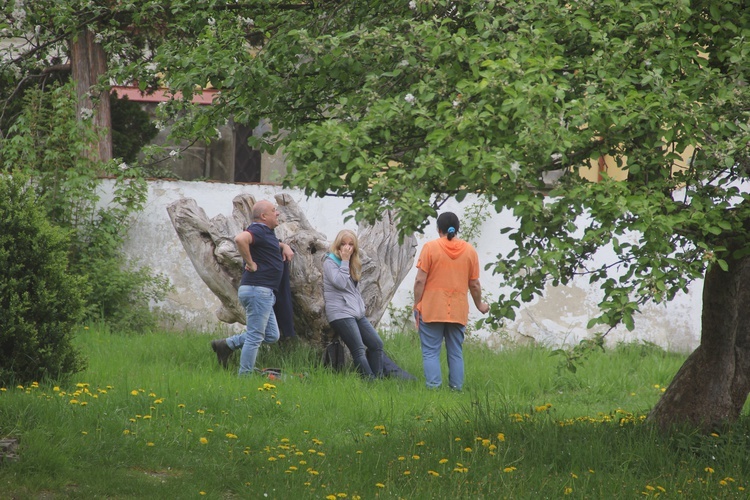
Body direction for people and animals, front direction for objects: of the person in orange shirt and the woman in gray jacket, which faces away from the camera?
the person in orange shirt

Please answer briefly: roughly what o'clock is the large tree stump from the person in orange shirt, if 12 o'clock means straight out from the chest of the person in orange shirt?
The large tree stump is roughly at 10 o'clock from the person in orange shirt.

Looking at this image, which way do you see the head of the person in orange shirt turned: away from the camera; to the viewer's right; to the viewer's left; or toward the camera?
away from the camera

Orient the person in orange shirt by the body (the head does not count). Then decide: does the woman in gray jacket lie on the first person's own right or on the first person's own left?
on the first person's own left

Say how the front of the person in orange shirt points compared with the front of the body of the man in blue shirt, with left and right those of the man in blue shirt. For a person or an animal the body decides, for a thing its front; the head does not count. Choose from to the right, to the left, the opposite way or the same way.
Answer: to the left

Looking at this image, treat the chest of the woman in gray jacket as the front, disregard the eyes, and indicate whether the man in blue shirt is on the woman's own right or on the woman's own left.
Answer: on the woman's own right

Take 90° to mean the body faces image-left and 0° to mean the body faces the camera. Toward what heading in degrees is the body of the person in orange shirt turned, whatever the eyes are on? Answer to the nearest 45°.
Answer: approximately 180°

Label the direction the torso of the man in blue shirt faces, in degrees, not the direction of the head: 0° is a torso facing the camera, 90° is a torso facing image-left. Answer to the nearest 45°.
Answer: approximately 270°

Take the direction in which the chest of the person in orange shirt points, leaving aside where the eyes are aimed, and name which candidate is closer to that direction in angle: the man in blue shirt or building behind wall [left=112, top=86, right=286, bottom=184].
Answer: the building behind wall

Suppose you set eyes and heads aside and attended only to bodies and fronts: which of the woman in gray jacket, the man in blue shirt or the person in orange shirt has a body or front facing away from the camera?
the person in orange shirt
